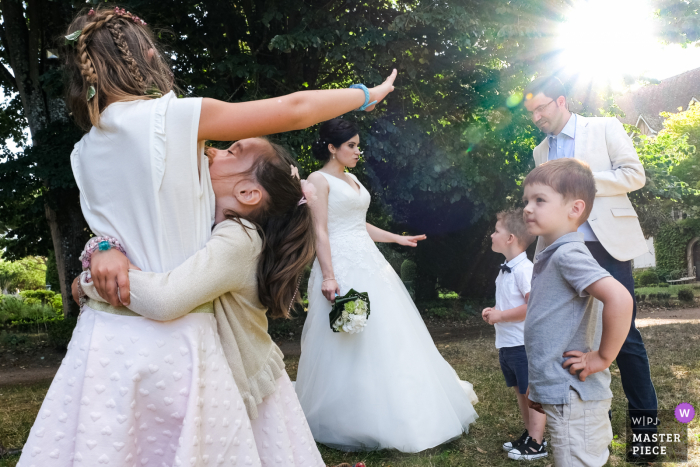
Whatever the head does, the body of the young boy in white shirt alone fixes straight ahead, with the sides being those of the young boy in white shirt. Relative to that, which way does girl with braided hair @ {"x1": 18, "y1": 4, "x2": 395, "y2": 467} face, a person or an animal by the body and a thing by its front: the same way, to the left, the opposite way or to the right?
to the right

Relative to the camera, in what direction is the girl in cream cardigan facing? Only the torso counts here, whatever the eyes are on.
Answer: to the viewer's left

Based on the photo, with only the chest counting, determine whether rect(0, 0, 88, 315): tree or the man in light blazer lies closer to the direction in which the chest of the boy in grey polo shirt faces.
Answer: the tree

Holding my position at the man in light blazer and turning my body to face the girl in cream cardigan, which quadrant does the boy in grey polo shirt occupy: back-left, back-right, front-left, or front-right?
front-left

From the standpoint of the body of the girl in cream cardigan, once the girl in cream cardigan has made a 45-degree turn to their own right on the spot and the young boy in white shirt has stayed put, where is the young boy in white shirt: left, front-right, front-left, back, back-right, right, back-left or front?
right

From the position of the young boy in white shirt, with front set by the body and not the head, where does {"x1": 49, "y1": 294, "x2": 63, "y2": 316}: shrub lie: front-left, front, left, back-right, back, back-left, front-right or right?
front-right

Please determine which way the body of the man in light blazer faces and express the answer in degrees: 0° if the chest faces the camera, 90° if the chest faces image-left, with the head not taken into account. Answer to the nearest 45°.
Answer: approximately 45°

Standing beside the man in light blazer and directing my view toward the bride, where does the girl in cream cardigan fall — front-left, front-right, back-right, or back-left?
front-left

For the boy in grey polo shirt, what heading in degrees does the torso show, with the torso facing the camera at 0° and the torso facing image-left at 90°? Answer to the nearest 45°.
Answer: approximately 90°

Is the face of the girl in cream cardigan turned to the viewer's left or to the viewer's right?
to the viewer's left

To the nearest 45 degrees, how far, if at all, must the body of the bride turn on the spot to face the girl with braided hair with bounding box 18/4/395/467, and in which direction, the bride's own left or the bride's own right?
approximately 45° to the bride's own right

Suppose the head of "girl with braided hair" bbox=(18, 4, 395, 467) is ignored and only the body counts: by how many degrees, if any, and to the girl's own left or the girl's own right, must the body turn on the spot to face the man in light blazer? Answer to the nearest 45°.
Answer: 0° — they already face them

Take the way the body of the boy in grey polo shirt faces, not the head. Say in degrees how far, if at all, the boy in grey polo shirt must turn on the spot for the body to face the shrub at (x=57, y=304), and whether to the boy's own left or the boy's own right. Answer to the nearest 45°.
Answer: approximately 45° to the boy's own right

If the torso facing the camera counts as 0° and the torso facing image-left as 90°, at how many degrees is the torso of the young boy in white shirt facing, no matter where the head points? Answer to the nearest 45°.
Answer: approximately 90°
